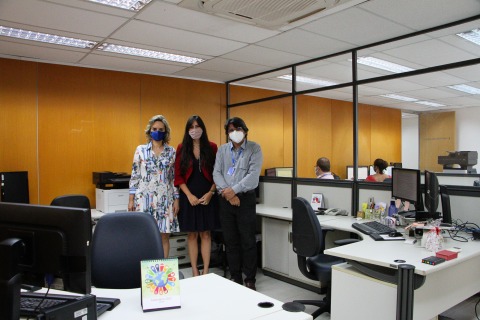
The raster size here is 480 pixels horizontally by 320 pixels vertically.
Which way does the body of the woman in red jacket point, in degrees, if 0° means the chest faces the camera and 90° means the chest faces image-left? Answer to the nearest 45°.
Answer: approximately 0°

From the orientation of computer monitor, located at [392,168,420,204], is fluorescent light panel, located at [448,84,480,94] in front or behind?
behind

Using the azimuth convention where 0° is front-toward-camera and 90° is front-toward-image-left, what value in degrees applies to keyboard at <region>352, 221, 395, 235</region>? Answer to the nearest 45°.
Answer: approximately 45°

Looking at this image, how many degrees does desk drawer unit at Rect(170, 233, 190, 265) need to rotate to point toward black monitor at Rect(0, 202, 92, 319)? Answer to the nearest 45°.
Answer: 0° — it already faces it

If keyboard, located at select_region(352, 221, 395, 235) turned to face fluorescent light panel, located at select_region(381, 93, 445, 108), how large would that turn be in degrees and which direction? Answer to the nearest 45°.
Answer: approximately 135° to its right

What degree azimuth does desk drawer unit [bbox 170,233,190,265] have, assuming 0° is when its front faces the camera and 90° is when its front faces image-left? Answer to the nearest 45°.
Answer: approximately 0°

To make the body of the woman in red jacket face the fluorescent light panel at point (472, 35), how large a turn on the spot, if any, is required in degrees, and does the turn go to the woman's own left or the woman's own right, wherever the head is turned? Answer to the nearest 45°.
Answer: approximately 90° to the woman's own left

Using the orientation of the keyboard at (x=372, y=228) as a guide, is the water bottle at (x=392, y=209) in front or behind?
behind
